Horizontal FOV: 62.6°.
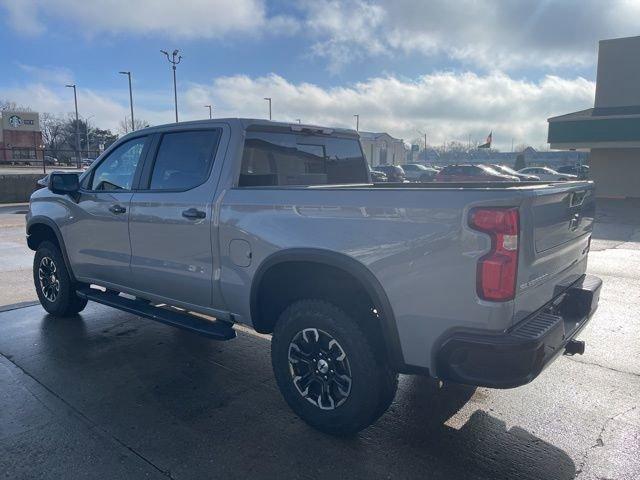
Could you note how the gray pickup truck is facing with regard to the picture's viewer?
facing away from the viewer and to the left of the viewer

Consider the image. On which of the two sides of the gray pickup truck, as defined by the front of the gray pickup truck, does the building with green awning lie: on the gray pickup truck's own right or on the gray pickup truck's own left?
on the gray pickup truck's own right

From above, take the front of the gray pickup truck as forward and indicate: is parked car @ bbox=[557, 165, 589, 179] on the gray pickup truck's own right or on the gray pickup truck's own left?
on the gray pickup truck's own right

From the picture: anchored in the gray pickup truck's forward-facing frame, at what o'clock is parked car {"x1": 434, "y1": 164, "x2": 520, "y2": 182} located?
The parked car is roughly at 2 o'clock from the gray pickup truck.
